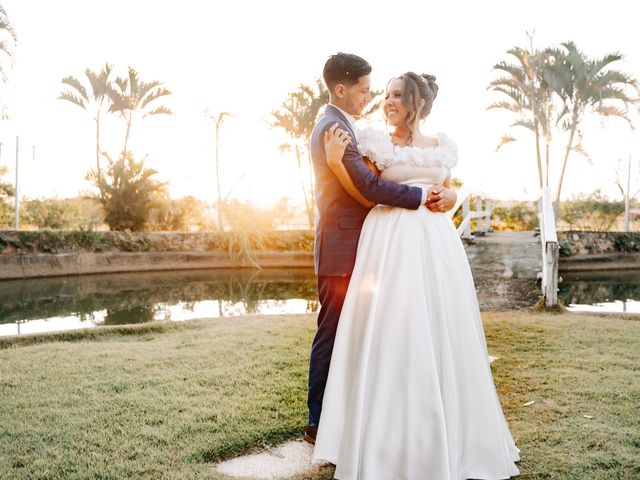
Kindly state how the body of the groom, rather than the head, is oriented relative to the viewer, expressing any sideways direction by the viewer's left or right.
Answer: facing to the right of the viewer

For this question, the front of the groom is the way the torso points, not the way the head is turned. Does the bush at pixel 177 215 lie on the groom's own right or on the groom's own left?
on the groom's own left

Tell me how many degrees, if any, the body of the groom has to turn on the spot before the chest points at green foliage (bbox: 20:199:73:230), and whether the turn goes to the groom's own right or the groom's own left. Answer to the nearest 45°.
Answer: approximately 135° to the groom's own left

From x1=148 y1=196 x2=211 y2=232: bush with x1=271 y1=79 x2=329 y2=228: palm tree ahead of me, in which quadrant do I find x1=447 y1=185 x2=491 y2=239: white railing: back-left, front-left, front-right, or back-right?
front-right

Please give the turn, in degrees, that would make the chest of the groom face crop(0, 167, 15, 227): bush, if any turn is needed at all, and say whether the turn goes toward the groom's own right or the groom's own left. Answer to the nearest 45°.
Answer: approximately 135° to the groom's own left

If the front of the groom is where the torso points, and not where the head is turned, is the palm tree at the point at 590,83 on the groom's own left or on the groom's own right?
on the groom's own left

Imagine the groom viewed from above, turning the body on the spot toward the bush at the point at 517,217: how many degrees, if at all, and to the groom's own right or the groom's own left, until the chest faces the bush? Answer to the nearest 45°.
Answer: approximately 90° to the groom's own left

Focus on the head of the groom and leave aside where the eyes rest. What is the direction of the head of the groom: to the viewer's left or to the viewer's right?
to the viewer's right

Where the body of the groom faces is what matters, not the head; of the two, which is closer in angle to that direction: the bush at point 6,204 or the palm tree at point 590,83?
the palm tree

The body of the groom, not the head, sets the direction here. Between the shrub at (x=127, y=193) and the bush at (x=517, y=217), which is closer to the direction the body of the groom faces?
the bush
